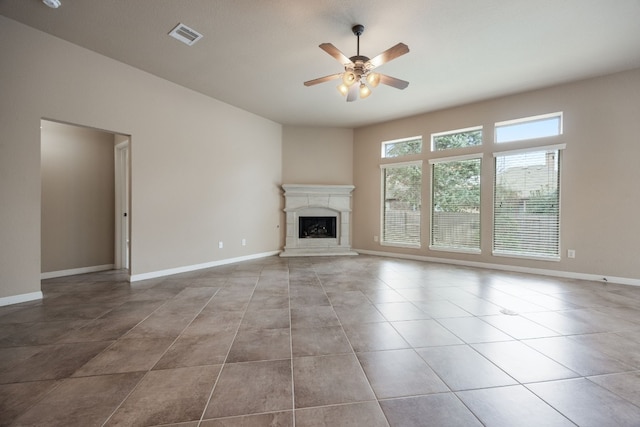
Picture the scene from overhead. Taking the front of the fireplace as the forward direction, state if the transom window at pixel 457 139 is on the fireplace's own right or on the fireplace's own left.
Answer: on the fireplace's own left

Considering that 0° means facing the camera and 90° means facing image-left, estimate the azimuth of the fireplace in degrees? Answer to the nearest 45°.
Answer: approximately 0°

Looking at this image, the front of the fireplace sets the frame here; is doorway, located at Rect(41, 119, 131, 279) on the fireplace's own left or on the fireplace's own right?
on the fireplace's own right

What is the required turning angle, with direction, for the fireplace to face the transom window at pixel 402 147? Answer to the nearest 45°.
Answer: approximately 90° to its left

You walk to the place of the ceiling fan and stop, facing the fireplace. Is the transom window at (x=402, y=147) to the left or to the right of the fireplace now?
right

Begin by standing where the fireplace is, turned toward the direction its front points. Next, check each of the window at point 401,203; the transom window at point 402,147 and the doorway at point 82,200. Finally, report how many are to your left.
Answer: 2

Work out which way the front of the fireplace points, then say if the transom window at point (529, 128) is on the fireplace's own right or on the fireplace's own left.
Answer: on the fireplace's own left

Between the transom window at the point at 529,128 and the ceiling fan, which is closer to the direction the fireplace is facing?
the ceiling fan

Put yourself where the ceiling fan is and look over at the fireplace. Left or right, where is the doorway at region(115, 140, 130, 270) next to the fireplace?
left

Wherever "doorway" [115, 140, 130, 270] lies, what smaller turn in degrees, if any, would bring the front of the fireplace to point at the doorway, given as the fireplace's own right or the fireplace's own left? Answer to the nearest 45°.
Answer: approximately 45° to the fireplace's own right
